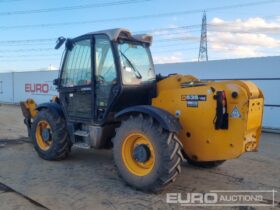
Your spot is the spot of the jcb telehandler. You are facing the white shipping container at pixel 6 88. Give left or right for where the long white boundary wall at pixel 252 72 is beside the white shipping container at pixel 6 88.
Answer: right

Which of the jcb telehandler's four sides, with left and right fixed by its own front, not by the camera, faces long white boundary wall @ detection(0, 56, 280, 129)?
right

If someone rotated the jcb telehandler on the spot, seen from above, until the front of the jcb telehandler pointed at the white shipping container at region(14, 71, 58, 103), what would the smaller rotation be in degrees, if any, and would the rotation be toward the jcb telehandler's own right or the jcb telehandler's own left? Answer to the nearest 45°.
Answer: approximately 45° to the jcb telehandler's own right

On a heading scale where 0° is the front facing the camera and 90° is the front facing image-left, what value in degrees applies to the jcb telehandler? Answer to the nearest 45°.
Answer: approximately 135°
